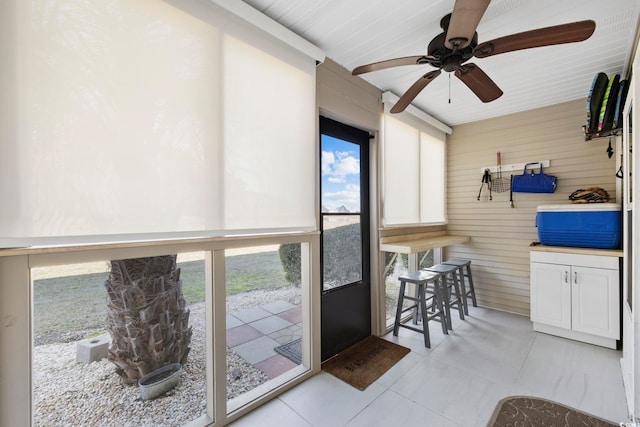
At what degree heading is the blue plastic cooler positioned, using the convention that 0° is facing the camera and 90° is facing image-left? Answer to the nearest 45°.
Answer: approximately 0°

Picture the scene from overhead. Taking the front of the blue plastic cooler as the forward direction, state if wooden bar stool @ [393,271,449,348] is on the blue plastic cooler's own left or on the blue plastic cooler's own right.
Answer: on the blue plastic cooler's own right

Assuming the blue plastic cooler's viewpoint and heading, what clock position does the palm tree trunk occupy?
The palm tree trunk is roughly at 1 o'clock from the blue plastic cooler.

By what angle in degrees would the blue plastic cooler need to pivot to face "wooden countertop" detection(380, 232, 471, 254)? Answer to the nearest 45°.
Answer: approximately 45° to its right

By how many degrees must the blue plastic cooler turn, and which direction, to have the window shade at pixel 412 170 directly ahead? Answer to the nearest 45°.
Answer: approximately 45° to its right
